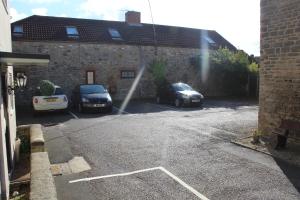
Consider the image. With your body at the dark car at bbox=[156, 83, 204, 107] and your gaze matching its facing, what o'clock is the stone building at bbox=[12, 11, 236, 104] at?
The stone building is roughly at 6 o'clock from the dark car.

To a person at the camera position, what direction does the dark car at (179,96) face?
facing the viewer and to the right of the viewer

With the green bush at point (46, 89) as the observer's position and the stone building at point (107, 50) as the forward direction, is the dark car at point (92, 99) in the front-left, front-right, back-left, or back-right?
front-right

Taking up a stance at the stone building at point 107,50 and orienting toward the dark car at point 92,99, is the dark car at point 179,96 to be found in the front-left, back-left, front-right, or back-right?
front-left

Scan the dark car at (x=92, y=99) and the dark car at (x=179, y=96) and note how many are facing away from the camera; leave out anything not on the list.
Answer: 0

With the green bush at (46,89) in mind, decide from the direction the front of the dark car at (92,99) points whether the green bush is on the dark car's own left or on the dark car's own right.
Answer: on the dark car's own right

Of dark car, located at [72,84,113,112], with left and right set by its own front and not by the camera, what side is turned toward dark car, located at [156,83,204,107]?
left

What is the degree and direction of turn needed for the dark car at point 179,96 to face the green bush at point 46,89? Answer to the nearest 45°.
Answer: approximately 90° to its right

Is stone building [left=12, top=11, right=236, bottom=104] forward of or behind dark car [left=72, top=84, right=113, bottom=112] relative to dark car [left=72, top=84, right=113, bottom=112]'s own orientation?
behind

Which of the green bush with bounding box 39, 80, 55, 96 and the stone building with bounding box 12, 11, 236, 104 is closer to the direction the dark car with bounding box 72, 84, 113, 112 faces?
the green bush

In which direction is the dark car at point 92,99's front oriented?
toward the camera
